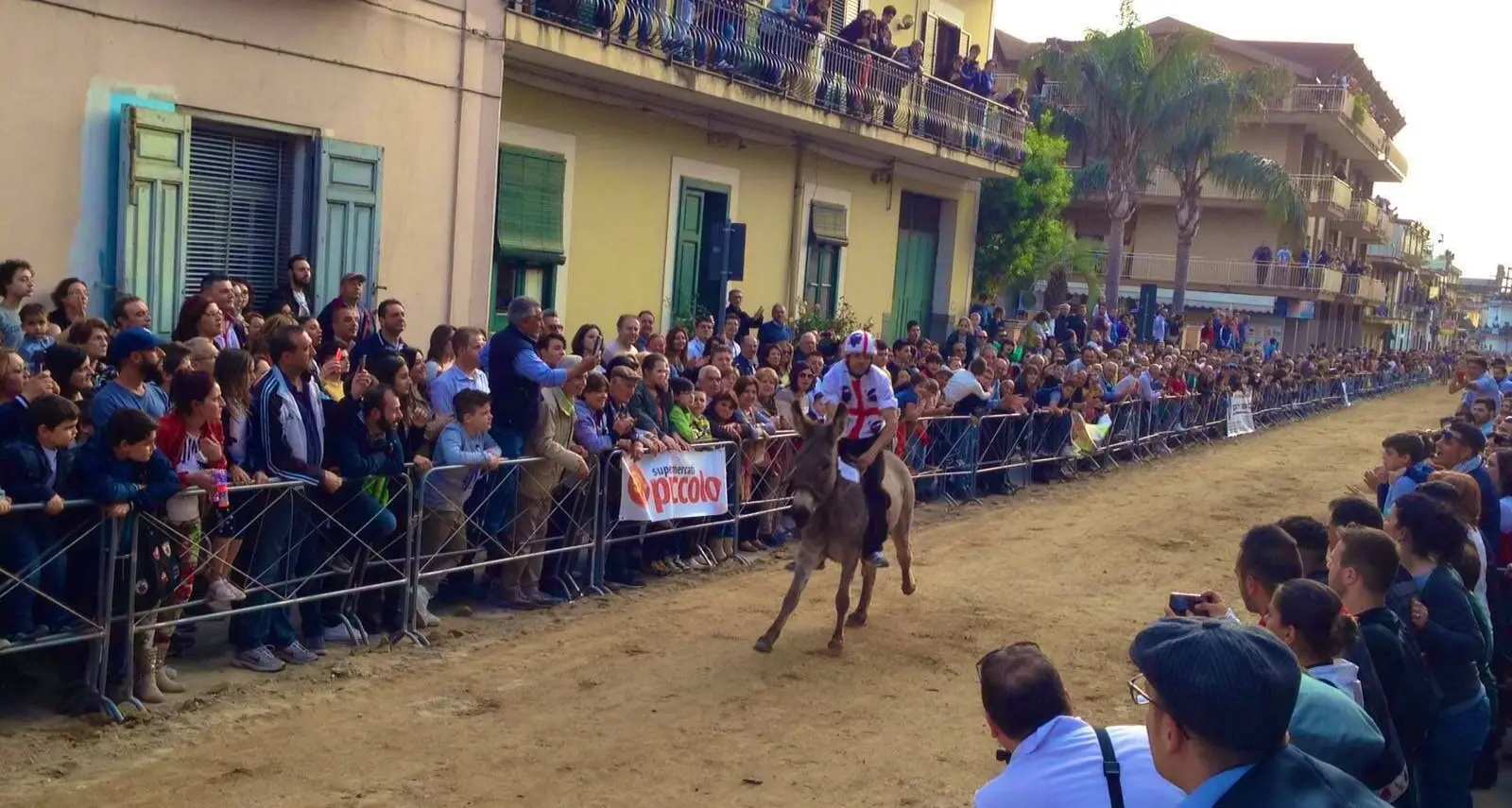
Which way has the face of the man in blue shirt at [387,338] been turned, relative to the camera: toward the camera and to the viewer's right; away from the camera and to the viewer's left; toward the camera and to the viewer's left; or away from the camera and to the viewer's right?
toward the camera and to the viewer's right

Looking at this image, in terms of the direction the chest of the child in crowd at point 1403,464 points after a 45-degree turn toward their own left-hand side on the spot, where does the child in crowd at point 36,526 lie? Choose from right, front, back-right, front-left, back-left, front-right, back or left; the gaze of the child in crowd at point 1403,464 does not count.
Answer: front

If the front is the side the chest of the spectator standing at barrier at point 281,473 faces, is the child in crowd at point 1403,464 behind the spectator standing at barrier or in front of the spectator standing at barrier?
in front

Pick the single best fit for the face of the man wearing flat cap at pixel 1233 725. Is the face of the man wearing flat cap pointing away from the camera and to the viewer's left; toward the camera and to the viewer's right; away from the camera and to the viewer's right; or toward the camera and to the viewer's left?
away from the camera and to the viewer's left

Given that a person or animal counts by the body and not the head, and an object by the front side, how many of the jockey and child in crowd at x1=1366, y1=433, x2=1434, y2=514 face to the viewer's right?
0

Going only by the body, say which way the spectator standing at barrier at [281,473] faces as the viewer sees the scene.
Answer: to the viewer's right

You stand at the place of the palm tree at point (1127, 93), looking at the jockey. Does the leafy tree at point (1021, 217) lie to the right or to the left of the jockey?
right

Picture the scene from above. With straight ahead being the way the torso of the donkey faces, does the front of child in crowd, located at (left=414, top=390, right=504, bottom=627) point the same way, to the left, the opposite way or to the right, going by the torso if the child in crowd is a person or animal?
to the left

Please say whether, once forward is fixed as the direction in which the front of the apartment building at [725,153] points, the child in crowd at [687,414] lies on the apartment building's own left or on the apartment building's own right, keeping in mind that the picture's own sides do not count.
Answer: on the apartment building's own right

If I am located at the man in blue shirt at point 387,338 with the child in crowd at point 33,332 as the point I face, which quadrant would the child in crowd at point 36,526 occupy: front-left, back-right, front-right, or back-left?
front-left

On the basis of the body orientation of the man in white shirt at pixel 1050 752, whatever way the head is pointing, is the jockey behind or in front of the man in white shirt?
in front

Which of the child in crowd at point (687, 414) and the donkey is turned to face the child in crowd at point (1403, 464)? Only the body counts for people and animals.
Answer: the child in crowd at point (687, 414)

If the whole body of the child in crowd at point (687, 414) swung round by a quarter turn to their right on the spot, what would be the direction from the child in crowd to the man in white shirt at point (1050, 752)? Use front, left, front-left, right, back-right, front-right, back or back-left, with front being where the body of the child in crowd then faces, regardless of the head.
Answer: front-left

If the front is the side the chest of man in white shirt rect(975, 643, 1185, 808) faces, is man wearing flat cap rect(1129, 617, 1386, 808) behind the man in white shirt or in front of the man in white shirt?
behind

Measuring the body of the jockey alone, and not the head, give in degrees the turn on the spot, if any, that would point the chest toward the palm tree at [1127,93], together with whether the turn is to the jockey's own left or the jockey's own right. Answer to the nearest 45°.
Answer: approximately 180°

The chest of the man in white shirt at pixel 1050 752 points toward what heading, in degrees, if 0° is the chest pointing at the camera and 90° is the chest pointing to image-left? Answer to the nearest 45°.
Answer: approximately 135°

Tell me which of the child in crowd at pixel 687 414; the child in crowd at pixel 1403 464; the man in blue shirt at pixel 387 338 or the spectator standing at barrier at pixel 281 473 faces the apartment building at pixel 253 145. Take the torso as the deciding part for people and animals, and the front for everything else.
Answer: the child in crowd at pixel 1403 464

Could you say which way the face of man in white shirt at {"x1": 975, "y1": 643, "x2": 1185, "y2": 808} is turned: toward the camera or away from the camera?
away from the camera

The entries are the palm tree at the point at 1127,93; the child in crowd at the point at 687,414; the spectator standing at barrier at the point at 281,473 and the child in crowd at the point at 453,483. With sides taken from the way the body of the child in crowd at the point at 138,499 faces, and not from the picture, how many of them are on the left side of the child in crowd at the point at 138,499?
4

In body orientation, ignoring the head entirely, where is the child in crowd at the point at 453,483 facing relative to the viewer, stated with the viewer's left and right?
facing the viewer and to the right of the viewer
